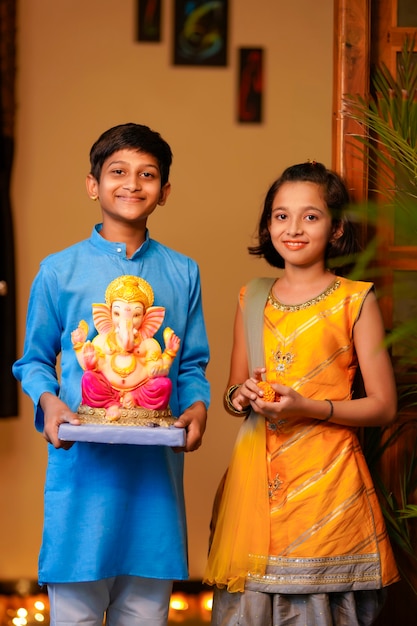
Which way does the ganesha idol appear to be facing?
toward the camera

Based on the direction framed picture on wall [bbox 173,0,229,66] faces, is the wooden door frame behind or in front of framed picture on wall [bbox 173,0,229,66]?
in front

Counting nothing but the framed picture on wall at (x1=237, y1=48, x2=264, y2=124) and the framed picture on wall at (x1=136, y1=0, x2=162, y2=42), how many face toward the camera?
2

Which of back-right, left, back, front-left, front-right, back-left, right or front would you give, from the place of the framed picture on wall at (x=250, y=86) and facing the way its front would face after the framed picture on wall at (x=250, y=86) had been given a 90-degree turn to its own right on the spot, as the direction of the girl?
left

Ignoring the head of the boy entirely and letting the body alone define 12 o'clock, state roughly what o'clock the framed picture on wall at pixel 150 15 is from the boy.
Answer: The framed picture on wall is roughly at 6 o'clock from the boy.

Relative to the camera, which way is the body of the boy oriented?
toward the camera
